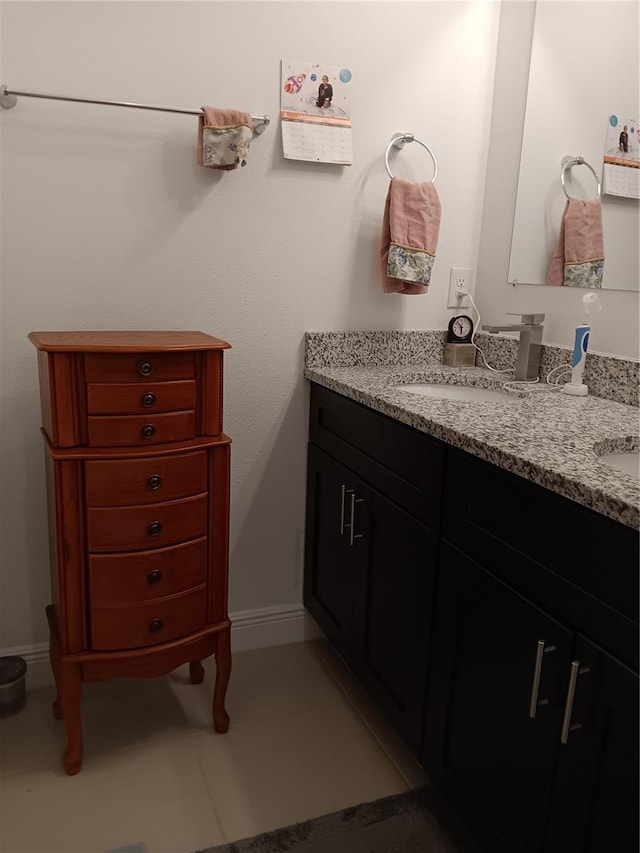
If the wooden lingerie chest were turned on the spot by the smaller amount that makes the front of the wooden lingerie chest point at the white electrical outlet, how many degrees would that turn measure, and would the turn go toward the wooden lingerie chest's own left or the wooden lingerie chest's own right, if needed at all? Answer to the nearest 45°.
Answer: approximately 135° to the wooden lingerie chest's own left

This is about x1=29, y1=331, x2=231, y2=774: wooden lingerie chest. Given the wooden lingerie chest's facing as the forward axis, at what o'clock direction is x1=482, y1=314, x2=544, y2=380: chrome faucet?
The chrome faucet is roughly at 9 o'clock from the wooden lingerie chest.

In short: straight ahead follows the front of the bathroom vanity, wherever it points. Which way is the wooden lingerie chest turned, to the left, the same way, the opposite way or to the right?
to the left

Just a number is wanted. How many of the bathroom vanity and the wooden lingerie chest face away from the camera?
0

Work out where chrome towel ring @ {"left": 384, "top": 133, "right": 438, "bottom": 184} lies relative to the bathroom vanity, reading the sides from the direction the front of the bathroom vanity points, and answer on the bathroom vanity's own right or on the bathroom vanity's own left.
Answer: on the bathroom vanity's own right

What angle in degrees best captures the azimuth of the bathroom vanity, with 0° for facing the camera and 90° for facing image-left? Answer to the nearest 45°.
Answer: approximately 45°

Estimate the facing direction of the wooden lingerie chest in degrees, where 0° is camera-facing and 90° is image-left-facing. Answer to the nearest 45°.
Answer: approximately 0°

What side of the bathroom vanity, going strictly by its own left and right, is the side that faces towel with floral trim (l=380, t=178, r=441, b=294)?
right

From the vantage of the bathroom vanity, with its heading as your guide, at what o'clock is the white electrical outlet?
The white electrical outlet is roughly at 4 o'clock from the bathroom vanity.

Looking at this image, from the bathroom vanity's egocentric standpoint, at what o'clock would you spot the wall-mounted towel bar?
The wall-mounted towel bar is roughly at 2 o'clock from the bathroom vanity.
